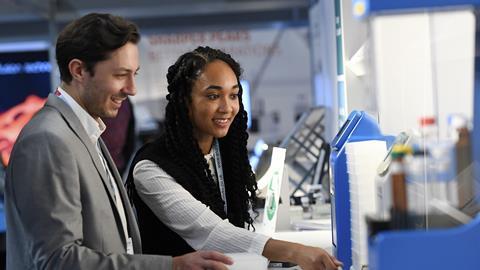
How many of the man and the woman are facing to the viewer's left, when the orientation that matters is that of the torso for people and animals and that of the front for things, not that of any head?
0

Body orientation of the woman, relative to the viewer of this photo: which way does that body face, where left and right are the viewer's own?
facing the viewer and to the right of the viewer

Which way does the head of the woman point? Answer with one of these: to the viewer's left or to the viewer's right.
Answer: to the viewer's right

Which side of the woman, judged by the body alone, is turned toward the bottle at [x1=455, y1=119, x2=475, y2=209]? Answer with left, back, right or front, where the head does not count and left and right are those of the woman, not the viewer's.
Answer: front

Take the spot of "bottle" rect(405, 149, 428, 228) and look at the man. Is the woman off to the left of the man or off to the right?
right

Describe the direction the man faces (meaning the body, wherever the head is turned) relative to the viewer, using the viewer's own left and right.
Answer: facing to the right of the viewer

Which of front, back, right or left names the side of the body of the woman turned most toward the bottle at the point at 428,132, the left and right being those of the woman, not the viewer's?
front

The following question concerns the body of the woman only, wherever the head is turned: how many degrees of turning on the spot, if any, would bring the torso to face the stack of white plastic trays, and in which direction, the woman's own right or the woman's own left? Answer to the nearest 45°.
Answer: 0° — they already face it

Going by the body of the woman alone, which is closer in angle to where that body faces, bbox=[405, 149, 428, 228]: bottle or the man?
the bottle

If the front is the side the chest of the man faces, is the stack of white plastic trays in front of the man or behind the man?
in front

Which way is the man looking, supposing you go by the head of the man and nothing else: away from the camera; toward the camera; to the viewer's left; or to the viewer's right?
to the viewer's right
